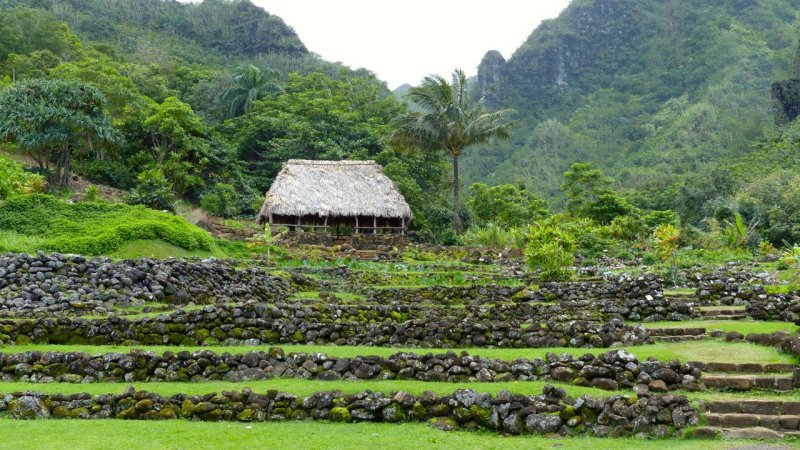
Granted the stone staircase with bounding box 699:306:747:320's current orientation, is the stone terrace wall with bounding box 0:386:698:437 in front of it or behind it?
in front

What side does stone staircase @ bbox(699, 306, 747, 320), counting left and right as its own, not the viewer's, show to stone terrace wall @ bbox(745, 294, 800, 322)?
left

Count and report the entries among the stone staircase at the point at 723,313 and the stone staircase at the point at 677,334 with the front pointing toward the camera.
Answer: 2

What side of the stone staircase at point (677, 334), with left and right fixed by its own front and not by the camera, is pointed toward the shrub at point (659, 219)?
back

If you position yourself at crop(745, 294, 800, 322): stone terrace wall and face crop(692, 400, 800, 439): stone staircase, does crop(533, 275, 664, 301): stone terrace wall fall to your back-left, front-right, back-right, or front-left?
back-right

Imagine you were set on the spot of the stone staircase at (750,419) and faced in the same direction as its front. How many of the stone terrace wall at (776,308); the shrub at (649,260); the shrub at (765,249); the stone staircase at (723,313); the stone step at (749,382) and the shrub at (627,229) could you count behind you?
6

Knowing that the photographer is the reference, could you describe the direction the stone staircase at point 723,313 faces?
facing the viewer

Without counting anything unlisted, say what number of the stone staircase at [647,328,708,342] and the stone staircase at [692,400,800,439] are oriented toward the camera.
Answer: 2

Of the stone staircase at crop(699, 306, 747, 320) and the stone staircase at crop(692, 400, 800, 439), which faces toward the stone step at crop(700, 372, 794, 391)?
the stone staircase at crop(699, 306, 747, 320)

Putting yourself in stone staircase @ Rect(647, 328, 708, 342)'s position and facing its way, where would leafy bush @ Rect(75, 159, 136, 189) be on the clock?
The leafy bush is roughly at 4 o'clock from the stone staircase.

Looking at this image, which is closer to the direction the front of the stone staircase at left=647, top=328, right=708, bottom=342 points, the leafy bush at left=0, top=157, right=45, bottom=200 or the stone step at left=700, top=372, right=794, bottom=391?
the stone step

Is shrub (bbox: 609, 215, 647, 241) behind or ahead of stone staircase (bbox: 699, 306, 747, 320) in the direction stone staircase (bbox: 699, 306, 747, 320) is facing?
behind

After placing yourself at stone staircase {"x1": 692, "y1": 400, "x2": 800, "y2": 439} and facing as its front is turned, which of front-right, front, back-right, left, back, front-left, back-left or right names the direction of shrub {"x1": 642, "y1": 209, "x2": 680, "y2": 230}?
back

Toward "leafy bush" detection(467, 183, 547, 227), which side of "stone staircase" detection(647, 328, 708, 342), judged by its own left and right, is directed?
back

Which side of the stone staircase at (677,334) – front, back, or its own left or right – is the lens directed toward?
front

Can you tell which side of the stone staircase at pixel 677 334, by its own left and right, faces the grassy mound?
right

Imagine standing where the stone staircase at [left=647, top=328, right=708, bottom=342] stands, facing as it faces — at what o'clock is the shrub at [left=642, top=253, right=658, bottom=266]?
The shrub is roughly at 6 o'clock from the stone staircase.

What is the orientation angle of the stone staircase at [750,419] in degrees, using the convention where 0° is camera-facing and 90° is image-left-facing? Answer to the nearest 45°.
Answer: approximately 0°

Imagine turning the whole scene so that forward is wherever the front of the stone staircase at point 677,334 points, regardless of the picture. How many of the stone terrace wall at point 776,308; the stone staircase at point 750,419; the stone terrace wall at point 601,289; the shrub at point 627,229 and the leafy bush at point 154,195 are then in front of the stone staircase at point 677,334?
1
